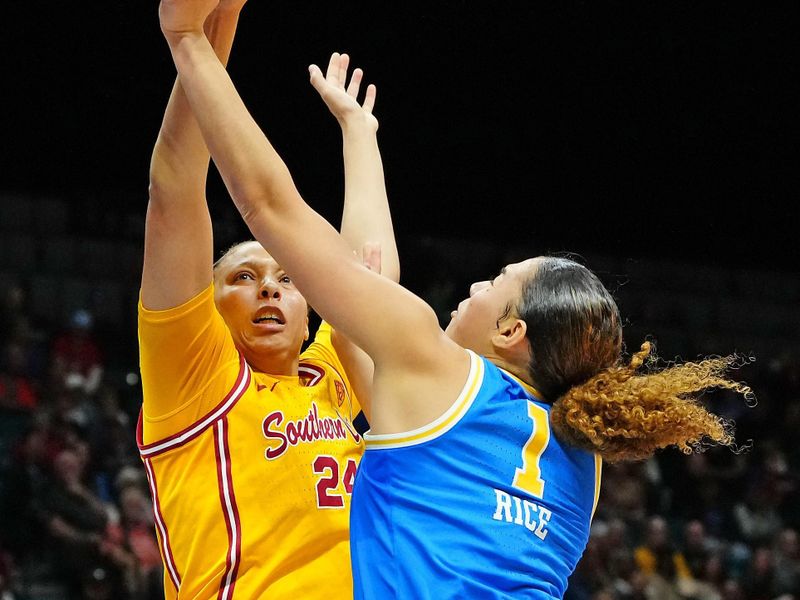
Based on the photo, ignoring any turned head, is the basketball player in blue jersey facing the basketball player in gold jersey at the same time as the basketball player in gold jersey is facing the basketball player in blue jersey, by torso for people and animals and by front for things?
yes

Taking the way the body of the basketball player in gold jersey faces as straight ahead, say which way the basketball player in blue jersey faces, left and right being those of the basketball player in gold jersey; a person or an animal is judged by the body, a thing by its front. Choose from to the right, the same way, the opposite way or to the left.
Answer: the opposite way

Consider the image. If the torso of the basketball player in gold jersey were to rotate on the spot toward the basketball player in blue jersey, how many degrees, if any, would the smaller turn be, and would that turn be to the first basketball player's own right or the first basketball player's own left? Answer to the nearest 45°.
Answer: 0° — they already face them

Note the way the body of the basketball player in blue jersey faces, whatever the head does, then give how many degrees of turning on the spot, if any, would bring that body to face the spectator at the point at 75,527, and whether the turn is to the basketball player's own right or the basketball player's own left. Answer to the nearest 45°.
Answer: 0° — they already face them

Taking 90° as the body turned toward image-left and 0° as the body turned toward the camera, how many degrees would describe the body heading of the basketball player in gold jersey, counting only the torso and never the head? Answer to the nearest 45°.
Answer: approximately 315°

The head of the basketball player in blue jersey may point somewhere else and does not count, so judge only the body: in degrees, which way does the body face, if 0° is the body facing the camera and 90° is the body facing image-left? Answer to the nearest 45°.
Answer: approximately 135°

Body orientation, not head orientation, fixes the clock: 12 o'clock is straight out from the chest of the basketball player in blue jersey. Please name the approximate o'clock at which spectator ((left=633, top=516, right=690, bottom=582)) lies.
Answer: The spectator is roughly at 2 o'clock from the basketball player in blue jersey.

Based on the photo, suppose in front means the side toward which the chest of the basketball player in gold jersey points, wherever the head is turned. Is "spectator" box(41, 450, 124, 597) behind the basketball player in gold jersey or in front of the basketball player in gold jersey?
behind

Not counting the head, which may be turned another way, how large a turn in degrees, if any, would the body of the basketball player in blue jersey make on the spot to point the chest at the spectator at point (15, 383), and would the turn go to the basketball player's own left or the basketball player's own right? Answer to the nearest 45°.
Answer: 0° — they already face them

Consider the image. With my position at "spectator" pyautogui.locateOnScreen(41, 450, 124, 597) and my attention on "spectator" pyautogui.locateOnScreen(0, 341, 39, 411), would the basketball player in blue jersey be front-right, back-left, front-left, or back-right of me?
back-left
